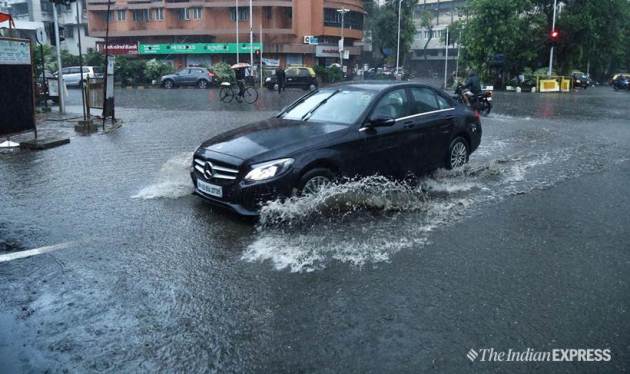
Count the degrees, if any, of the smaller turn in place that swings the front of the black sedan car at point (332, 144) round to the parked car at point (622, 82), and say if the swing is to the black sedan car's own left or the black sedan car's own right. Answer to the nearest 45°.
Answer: approximately 180°

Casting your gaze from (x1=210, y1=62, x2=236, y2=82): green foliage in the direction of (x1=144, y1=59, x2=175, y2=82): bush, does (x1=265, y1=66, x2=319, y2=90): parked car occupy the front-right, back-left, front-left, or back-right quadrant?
back-left

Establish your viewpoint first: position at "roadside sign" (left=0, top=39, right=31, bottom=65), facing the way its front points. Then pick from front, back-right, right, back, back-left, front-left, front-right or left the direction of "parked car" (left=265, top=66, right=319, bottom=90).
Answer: back-left

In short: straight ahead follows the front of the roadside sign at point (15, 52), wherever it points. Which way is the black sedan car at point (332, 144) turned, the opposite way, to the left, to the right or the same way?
to the right

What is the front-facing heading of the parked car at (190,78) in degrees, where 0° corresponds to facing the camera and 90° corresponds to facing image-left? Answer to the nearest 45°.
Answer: approximately 90°

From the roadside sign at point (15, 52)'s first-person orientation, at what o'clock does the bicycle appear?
The bicycle is roughly at 7 o'clock from the roadside sign.

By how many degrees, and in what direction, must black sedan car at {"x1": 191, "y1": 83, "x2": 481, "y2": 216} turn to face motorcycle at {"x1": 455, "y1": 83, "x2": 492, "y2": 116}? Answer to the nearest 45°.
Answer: approximately 135° to its right

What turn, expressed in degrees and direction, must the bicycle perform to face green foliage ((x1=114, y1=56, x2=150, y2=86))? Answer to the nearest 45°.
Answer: approximately 135° to its left

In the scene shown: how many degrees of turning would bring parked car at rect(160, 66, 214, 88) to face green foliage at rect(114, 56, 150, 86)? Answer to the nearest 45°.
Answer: approximately 45° to its right
